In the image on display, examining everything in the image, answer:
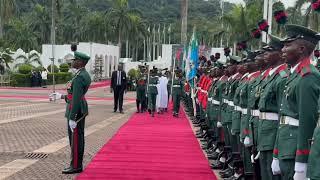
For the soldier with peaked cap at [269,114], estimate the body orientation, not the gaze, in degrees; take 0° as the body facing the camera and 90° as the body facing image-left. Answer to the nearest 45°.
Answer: approximately 90°

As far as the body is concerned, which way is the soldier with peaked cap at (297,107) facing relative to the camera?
to the viewer's left

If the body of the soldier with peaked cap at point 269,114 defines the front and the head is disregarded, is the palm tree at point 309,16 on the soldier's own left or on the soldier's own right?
on the soldier's own right

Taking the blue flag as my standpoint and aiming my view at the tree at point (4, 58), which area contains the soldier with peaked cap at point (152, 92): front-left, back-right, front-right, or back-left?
front-left

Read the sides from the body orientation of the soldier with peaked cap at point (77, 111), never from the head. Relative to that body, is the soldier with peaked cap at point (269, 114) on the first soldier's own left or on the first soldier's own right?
on the first soldier's own left

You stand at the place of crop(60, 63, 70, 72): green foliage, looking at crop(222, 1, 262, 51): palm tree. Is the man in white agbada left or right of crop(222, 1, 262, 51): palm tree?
right

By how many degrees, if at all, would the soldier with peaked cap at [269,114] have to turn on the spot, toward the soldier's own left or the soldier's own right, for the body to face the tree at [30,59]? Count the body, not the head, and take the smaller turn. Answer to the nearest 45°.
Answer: approximately 45° to the soldier's own right

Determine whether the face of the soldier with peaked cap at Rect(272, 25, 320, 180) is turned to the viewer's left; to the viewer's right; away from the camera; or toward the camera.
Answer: to the viewer's left

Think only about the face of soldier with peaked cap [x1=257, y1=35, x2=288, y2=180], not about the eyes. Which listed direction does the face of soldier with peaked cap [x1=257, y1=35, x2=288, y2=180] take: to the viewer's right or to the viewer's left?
to the viewer's left

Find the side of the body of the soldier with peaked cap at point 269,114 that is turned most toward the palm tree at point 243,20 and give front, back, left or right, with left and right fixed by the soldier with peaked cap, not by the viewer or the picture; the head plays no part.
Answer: right

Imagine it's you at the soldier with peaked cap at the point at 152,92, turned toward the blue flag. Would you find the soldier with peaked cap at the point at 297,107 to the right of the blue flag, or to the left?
right
